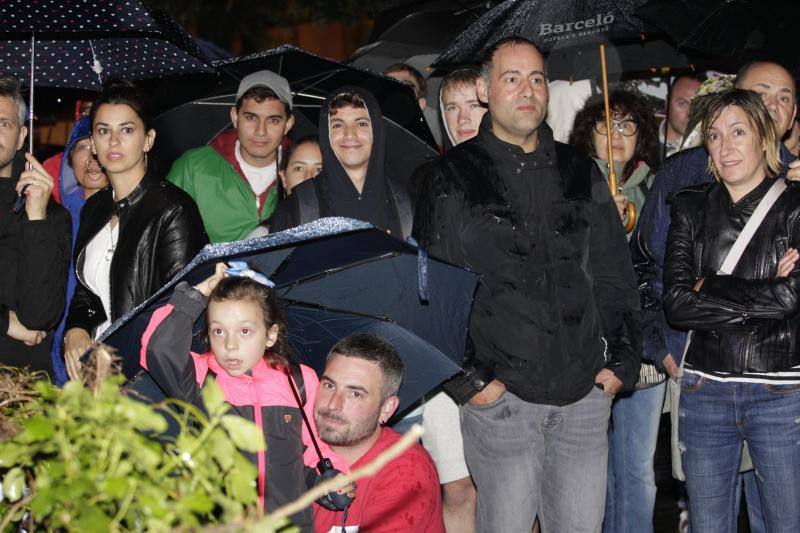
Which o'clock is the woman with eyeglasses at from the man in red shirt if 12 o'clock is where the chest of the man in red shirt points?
The woman with eyeglasses is roughly at 6 o'clock from the man in red shirt.

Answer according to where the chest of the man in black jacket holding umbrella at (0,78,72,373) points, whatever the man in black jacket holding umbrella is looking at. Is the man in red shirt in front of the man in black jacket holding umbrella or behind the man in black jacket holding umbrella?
in front

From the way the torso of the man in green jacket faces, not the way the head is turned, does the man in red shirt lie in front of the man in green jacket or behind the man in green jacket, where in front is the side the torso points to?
in front

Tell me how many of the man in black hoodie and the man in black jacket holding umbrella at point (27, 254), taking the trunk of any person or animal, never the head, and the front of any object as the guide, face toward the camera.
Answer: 2

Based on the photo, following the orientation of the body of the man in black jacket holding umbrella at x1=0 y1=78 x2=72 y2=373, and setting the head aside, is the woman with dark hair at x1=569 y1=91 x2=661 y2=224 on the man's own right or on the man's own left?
on the man's own left

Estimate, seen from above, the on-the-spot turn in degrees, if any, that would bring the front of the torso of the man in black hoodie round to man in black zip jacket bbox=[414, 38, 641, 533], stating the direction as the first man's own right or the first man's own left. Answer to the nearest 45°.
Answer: approximately 45° to the first man's own left

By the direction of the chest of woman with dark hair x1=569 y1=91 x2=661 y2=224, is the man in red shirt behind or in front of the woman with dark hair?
in front

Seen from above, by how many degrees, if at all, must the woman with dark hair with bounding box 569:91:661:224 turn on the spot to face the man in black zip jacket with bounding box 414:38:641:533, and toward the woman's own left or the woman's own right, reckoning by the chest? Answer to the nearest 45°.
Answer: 0° — they already face them

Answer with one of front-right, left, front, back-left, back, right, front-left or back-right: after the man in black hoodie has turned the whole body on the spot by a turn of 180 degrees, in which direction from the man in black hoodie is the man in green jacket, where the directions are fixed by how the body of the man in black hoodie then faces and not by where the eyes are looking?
front-left

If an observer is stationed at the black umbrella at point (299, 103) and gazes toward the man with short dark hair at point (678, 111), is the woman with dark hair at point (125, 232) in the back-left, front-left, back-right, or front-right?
back-right

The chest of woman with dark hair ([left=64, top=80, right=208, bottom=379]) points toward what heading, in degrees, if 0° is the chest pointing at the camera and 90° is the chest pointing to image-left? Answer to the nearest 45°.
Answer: approximately 45°

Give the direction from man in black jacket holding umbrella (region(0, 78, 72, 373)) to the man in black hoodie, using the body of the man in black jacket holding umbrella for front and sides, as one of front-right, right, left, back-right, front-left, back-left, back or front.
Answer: left

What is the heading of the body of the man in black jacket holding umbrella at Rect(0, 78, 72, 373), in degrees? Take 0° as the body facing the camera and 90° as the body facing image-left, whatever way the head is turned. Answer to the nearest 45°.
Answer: approximately 0°

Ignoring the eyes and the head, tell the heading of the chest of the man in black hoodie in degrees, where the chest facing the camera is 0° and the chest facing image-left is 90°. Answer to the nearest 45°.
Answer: approximately 0°
